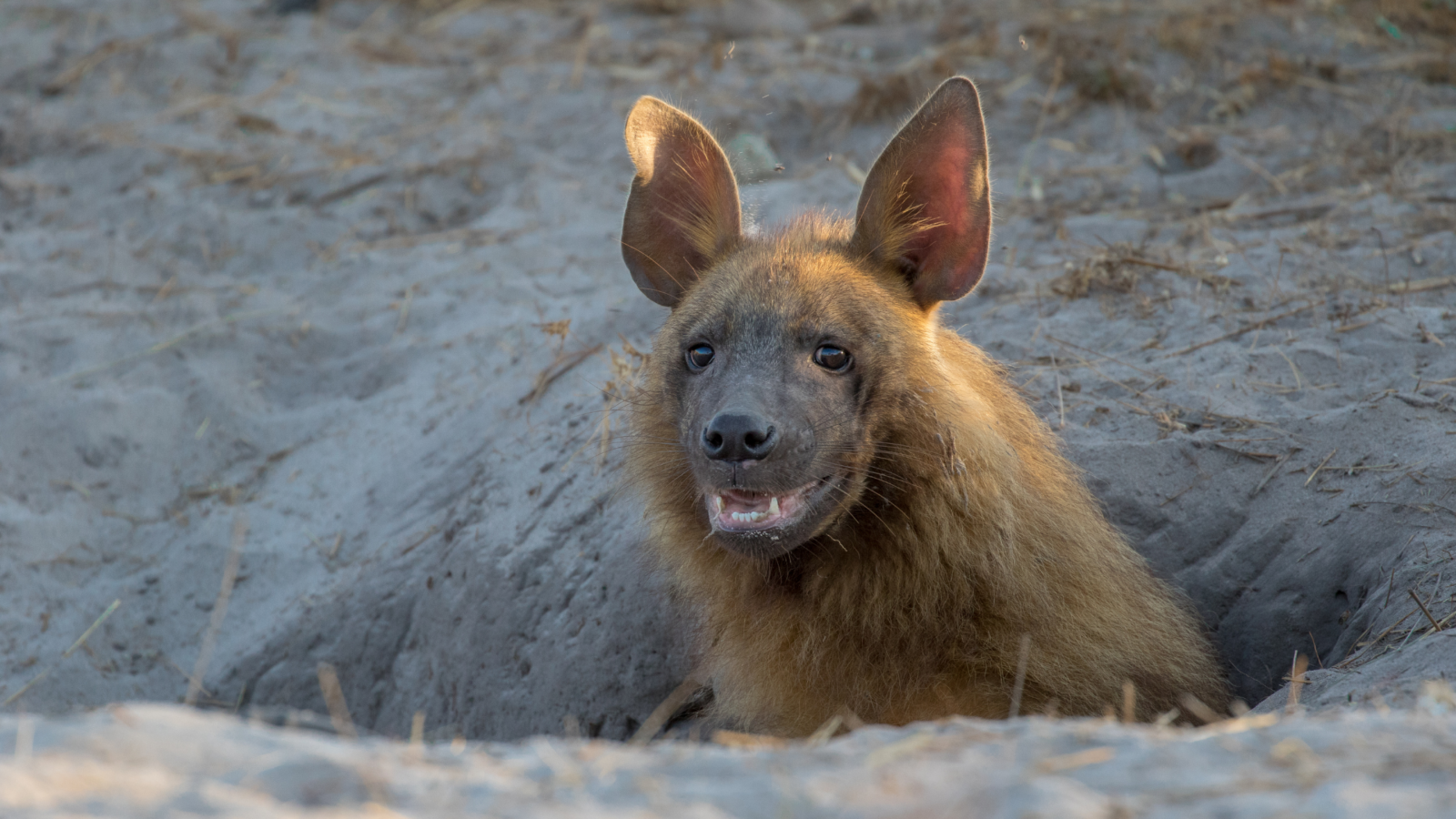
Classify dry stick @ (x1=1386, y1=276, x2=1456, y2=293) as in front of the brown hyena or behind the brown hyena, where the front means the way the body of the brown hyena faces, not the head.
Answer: behind

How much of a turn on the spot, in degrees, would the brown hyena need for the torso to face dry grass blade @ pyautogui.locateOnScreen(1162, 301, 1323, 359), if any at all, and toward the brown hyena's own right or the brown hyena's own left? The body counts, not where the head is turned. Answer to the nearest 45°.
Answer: approximately 180°

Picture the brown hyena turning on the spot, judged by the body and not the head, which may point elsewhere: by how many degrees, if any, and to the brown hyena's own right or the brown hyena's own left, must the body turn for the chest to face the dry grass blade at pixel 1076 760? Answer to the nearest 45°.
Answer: approximately 45° to the brown hyena's own left

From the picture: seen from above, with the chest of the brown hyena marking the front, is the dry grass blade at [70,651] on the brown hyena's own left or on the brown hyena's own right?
on the brown hyena's own right

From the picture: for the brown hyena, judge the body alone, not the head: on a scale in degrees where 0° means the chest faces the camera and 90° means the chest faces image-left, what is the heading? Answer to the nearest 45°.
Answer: approximately 45°
